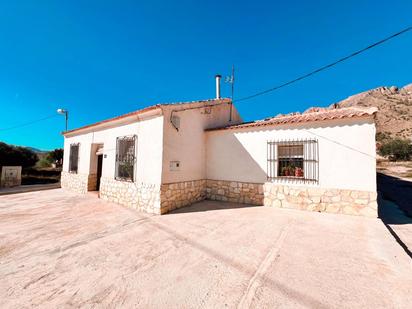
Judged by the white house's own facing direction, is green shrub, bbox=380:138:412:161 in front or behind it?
behind

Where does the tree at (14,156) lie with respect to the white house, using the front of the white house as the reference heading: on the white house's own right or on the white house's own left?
on the white house's own right

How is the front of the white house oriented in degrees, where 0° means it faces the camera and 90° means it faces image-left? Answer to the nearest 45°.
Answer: approximately 45°
